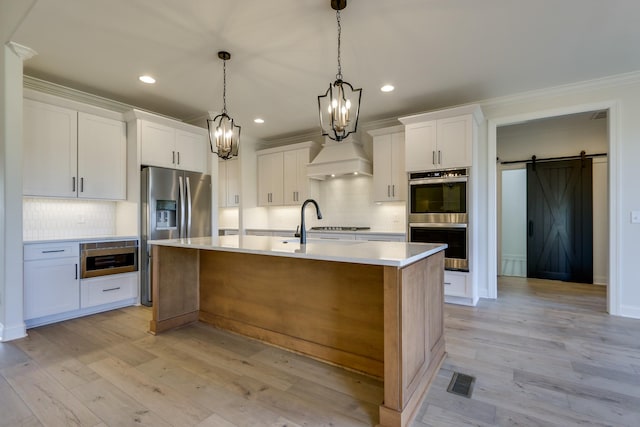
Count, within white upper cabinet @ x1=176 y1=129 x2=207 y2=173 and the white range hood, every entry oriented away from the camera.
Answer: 0

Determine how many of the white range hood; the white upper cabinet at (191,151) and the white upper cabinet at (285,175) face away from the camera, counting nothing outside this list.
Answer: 0

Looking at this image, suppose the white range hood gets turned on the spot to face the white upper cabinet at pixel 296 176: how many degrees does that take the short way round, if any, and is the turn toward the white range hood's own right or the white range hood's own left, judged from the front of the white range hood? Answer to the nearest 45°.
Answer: approximately 90° to the white range hood's own right

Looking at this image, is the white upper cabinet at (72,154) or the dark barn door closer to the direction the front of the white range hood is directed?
the white upper cabinet

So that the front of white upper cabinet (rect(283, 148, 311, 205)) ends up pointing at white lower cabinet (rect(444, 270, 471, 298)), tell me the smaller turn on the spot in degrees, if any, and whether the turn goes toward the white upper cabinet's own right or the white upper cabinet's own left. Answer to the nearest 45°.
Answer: approximately 90° to the white upper cabinet's own left

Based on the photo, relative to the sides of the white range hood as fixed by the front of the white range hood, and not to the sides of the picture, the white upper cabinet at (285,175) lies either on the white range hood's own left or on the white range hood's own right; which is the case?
on the white range hood's own right

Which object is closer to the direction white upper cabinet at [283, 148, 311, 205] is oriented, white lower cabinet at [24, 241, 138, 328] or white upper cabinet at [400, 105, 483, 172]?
the white lower cabinet

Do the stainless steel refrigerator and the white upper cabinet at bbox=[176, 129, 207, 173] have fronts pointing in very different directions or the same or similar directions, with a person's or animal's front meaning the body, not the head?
same or similar directions

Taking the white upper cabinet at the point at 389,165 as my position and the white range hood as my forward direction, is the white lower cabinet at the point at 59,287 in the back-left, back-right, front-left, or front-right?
front-left

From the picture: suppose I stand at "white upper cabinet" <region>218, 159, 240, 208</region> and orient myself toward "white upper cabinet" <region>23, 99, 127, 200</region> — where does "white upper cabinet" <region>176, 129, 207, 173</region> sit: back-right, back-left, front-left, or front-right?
front-left

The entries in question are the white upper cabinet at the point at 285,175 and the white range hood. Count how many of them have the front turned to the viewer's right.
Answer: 0

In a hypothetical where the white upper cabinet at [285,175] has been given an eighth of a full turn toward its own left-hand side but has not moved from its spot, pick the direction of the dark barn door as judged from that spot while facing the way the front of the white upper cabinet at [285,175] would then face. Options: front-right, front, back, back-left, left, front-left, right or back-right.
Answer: left

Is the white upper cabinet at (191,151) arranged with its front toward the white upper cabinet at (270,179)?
no

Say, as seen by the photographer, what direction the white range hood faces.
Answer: facing the viewer and to the left of the viewer

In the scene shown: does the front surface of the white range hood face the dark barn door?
no

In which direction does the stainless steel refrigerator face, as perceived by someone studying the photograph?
facing the viewer and to the right of the viewer

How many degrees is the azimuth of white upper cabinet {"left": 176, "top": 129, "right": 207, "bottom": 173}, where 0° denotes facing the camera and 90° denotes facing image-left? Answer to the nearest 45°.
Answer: approximately 315°

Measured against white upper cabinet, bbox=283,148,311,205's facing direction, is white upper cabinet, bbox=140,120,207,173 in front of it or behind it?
in front

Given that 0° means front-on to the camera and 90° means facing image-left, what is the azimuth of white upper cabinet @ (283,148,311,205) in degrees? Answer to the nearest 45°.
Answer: approximately 45°
